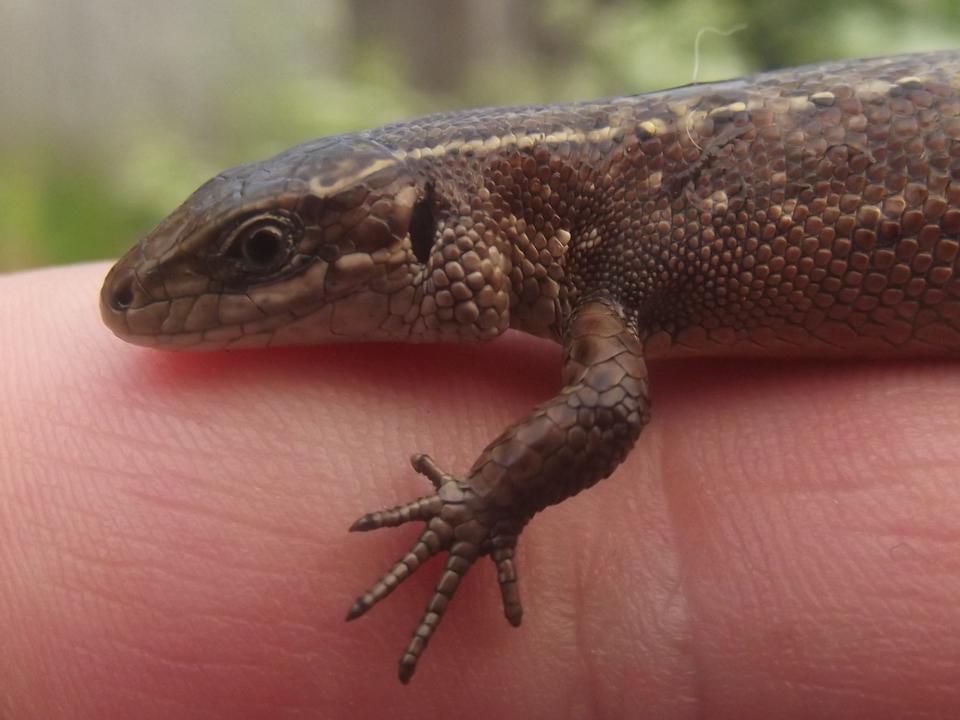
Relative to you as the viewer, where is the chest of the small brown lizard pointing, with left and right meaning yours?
facing to the left of the viewer
